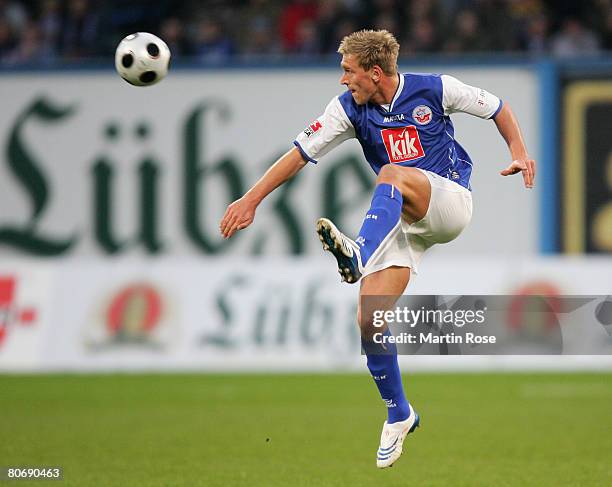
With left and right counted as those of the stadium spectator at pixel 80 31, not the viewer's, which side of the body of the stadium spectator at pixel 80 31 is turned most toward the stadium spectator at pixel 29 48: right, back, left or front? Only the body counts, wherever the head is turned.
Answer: right

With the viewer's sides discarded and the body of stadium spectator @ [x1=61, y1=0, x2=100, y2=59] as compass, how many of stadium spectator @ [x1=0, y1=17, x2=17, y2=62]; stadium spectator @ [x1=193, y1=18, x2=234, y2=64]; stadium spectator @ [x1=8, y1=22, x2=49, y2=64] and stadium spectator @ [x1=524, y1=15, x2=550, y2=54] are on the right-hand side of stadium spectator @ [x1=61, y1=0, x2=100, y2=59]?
2

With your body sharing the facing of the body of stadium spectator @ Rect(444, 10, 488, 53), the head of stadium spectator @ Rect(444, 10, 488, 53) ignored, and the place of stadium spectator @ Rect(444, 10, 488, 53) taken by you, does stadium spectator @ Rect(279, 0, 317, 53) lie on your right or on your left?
on your right

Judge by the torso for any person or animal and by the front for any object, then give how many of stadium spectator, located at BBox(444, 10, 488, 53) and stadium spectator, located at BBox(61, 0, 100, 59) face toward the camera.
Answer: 2

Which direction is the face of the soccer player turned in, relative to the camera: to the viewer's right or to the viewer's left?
to the viewer's left

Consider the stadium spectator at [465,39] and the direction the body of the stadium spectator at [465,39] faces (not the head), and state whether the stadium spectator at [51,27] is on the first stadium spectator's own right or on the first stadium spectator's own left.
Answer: on the first stadium spectator's own right

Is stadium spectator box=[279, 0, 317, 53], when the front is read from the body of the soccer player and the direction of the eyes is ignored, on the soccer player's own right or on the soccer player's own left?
on the soccer player's own right

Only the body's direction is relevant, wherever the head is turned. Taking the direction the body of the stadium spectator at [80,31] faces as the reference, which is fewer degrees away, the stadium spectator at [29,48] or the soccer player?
the soccer player
